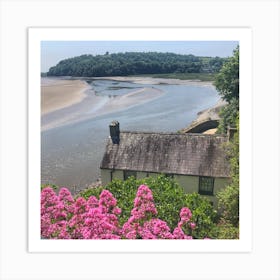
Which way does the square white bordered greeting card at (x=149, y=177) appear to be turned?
toward the camera
